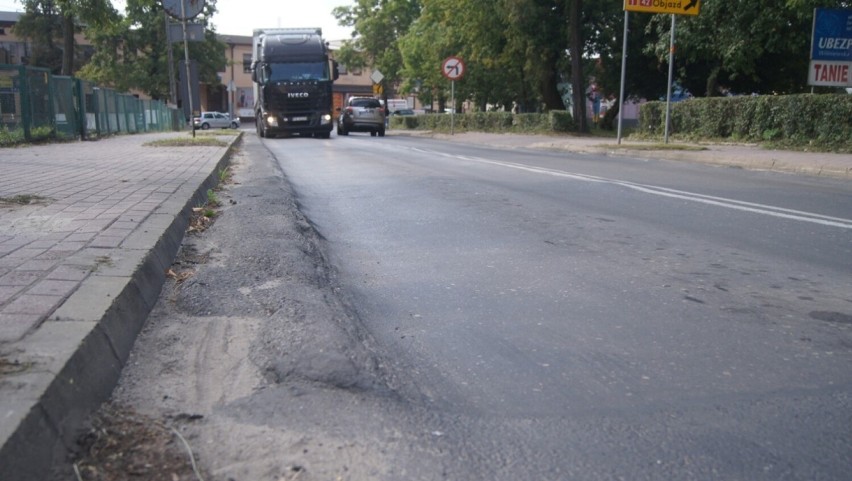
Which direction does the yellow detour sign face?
toward the camera

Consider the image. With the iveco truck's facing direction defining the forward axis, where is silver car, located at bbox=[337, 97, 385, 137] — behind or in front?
behind

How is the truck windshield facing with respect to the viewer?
toward the camera

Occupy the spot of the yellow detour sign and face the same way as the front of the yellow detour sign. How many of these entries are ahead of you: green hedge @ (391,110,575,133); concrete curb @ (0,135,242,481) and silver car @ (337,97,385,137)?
1

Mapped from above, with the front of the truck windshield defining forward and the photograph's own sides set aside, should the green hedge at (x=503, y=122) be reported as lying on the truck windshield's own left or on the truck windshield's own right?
on the truck windshield's own left

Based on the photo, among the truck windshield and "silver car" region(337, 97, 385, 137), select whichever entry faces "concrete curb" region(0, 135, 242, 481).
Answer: the truck windshield

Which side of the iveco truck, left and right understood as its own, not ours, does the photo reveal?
front

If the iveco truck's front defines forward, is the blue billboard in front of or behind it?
in front

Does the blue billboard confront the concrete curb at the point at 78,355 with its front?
yes

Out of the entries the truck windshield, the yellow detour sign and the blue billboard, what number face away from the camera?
0
